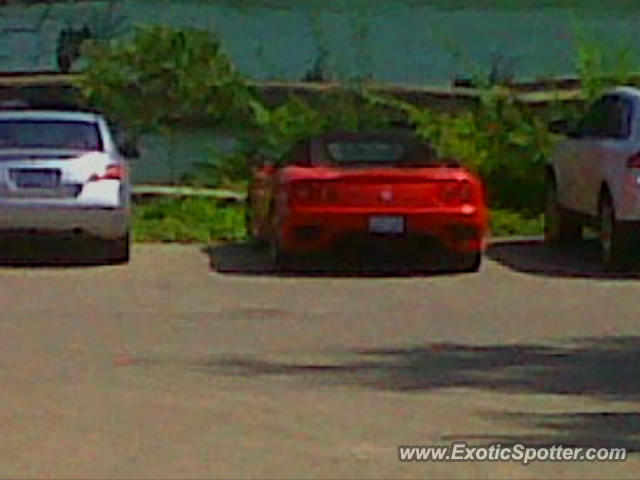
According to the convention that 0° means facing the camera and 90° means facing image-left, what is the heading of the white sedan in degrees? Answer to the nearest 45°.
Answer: approximately 180°

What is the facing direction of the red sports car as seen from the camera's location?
facing away from the viewer

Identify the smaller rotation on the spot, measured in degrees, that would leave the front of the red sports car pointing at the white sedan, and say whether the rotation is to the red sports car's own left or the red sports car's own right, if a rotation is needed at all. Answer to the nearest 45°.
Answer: approximately 90° to the red sports car's own left

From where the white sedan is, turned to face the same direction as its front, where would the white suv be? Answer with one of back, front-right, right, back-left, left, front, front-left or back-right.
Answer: right

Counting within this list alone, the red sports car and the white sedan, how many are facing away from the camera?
2

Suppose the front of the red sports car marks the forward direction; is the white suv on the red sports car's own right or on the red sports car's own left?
on the red sports car's own right

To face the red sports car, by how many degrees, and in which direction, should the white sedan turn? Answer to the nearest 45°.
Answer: approximately 90° to its right

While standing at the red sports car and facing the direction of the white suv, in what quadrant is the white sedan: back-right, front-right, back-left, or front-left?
back-left

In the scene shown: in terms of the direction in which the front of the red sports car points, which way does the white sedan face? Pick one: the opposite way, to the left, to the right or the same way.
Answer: the same way
